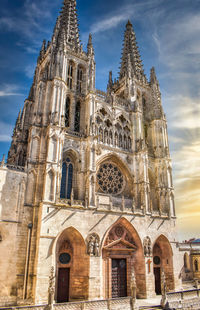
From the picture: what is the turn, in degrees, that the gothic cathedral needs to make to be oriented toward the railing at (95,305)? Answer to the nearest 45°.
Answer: approximately 45° to its right

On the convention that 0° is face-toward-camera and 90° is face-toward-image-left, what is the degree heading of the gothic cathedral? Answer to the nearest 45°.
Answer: approximately 315°
